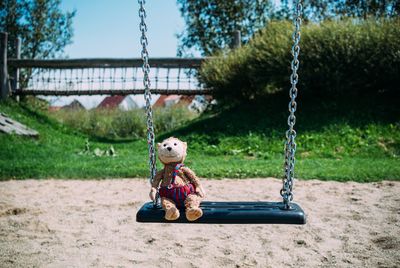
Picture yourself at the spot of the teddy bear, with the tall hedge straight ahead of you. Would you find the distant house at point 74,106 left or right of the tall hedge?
left

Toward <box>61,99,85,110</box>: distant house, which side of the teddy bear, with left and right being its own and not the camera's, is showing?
back

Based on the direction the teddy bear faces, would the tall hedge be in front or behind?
behind

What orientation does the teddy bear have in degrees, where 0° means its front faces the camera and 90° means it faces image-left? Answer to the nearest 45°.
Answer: approximately 0°

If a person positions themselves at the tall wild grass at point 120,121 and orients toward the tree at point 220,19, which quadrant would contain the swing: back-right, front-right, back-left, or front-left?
back-right

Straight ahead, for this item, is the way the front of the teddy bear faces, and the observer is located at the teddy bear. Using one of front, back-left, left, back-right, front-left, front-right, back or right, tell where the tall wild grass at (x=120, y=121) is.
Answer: back

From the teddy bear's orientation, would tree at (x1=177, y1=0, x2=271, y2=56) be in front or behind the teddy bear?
behind
